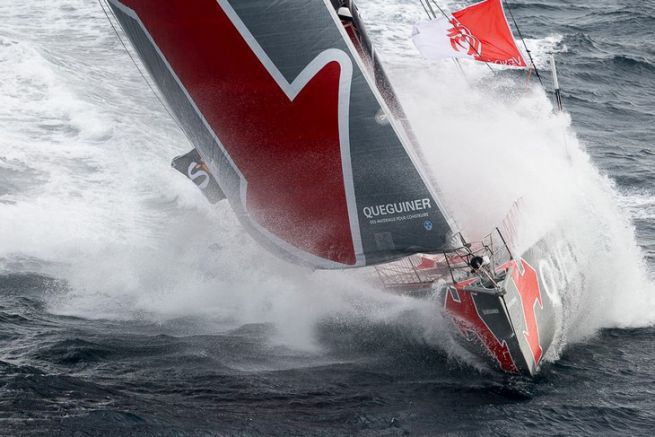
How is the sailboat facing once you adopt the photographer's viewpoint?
facing the viewer
